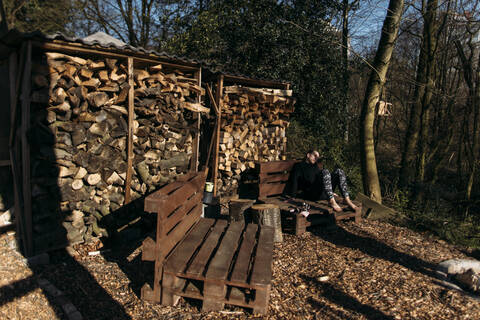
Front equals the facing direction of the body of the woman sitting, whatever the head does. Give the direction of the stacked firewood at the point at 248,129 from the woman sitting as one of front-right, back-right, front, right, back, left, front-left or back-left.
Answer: back

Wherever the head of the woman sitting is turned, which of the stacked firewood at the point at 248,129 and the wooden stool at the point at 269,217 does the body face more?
the wooden stool

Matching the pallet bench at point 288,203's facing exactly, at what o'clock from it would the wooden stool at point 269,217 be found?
The wooden stool is roughly at 2 o'clock from the pallet bench.

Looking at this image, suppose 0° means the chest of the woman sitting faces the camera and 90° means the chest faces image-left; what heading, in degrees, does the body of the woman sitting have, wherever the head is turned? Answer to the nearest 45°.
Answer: approximately 315°

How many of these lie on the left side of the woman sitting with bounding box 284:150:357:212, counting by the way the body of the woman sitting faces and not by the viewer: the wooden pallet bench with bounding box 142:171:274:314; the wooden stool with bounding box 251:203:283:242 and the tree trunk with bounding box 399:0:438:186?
1

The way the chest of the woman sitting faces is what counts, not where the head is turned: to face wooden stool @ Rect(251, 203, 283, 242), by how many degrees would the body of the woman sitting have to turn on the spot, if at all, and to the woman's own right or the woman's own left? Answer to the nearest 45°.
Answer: approximately 90° to the woman's own right

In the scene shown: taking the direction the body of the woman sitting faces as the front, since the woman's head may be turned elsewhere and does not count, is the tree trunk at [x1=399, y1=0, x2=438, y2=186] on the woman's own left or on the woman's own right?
on the woman's own left

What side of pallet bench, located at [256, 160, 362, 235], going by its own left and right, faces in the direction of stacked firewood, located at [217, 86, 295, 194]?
back

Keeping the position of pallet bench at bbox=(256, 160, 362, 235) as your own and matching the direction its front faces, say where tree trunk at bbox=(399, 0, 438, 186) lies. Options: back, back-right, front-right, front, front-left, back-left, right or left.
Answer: left

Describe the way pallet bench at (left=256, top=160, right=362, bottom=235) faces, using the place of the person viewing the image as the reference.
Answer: facing the viewer and to the right of the viewer

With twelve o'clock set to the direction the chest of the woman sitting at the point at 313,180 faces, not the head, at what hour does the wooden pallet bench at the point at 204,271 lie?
The wooden pallet bench is roughly at 2 o'clock from the woman sitting.
